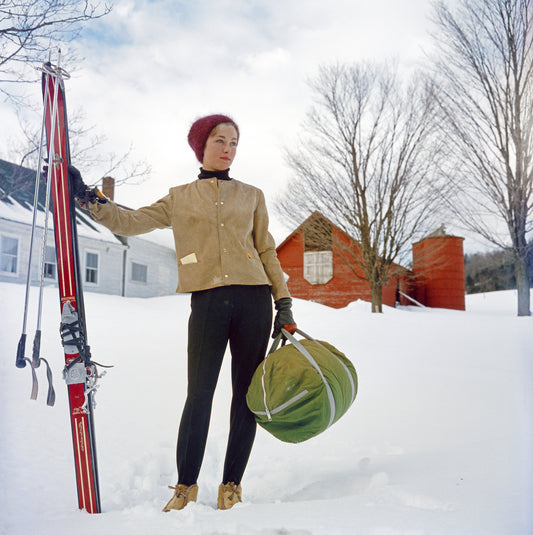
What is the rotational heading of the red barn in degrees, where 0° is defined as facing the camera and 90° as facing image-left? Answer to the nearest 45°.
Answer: approximately 0°

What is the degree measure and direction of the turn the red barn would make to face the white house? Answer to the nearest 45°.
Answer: approximately 45° to its right

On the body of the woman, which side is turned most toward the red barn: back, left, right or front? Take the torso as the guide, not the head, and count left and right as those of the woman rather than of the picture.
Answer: back

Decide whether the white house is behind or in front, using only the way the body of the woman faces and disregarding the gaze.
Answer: behind

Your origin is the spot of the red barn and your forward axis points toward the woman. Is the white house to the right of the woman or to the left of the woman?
right

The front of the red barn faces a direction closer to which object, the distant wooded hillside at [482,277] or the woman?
the woman

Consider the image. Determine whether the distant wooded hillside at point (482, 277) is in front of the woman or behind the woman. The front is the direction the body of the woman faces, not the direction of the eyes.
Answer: behind

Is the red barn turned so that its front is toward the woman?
yes

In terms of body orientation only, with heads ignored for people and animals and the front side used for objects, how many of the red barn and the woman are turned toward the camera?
2
